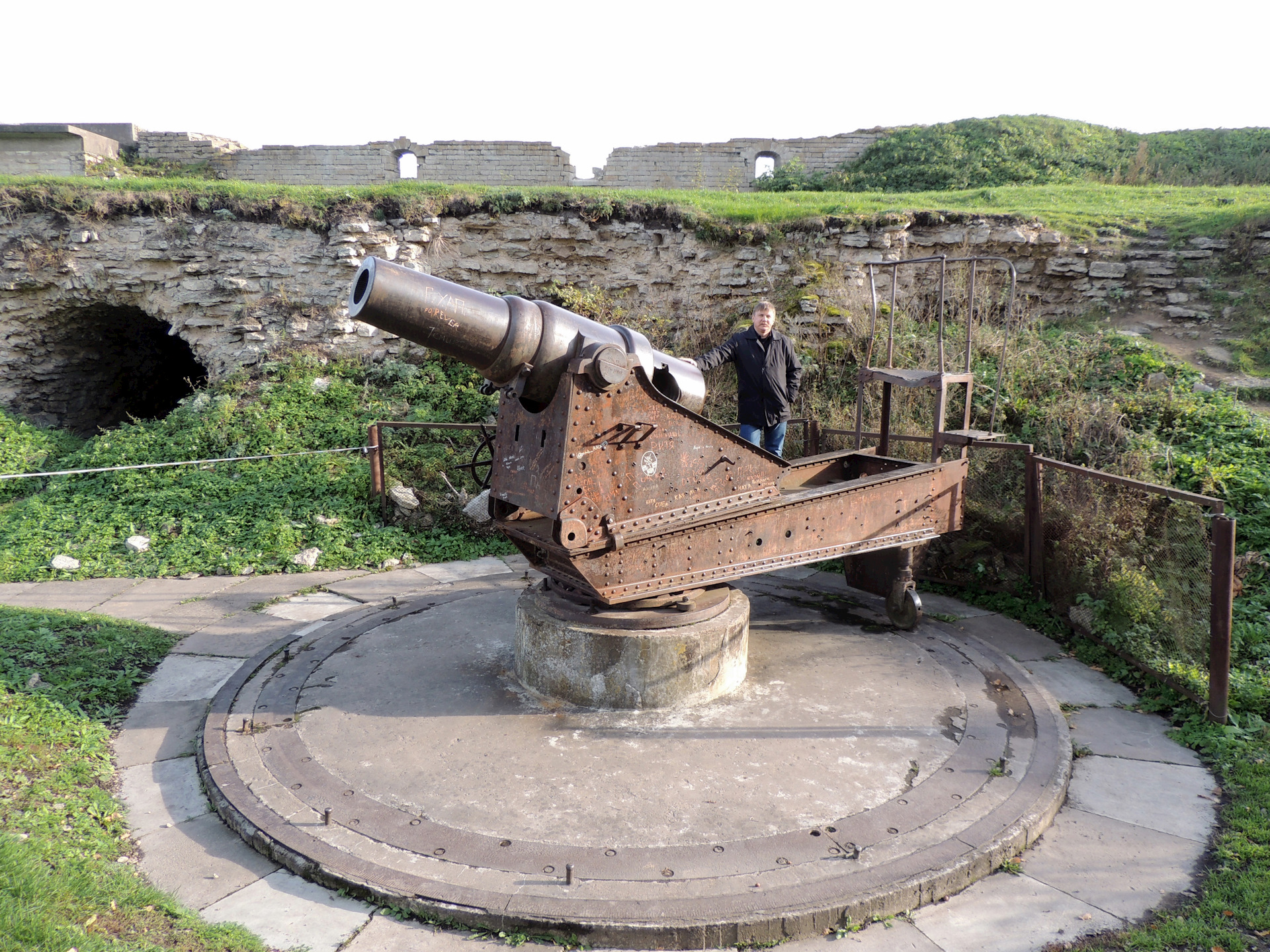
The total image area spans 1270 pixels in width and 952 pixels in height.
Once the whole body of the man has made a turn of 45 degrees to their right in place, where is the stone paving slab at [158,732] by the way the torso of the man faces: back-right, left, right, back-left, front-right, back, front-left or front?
front

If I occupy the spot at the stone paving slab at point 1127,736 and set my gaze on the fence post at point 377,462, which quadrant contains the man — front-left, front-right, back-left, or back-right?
front-right

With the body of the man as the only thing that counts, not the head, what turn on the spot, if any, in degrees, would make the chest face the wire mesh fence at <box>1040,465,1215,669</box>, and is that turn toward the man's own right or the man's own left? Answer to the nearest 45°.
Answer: approximately 45° to the man's own left

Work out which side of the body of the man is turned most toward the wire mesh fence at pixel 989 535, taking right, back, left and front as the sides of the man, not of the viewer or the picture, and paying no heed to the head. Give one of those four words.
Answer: left

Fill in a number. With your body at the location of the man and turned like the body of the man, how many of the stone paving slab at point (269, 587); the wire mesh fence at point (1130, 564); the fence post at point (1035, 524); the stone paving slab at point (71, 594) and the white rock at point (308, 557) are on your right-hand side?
3

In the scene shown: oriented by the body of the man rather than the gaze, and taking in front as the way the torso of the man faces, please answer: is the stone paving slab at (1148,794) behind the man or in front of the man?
in front

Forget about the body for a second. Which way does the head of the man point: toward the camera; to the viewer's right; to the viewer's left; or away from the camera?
toward the camera

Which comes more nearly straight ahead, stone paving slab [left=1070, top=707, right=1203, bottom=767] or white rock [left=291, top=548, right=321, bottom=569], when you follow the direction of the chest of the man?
the stone paving slab

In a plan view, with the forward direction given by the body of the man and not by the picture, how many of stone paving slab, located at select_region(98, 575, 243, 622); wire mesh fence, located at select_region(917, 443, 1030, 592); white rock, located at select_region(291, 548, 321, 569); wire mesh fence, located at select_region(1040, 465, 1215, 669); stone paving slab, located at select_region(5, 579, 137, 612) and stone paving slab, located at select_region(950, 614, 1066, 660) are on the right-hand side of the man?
3

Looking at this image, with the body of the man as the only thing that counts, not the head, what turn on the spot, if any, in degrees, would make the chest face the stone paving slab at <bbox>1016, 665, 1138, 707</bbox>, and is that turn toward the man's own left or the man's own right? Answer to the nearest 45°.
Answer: approximately 45° to the man's own left

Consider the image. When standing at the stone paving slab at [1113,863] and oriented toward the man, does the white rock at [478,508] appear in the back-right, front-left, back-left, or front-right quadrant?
front-left

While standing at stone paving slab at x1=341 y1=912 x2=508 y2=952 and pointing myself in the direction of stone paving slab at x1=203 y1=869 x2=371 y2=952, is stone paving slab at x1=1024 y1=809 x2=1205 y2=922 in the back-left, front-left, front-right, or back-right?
back-right

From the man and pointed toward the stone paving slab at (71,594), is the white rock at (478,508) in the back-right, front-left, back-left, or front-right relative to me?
front-right

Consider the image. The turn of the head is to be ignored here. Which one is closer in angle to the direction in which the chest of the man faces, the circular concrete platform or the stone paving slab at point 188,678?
the circular concrete platform

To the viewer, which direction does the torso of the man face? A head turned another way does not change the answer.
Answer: toward the camera

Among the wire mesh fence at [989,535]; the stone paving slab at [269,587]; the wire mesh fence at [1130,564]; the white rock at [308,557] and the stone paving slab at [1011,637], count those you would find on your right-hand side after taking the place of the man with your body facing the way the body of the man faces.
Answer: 2

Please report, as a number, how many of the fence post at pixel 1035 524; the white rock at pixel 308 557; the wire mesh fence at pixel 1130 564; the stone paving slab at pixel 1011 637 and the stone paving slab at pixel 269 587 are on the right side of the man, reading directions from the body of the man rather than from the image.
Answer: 2

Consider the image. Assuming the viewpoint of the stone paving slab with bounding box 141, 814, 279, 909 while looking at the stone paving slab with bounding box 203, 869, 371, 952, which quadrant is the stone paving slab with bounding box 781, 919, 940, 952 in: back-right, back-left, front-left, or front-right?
front-left

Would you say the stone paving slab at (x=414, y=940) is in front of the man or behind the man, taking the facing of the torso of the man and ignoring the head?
in front
